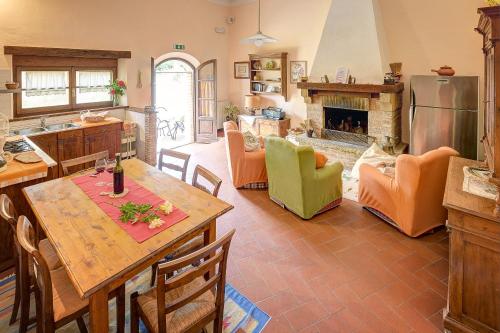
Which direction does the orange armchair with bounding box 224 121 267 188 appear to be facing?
to the viewer's right

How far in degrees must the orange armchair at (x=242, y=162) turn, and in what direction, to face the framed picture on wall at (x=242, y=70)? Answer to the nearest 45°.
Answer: approximately 90° to its left

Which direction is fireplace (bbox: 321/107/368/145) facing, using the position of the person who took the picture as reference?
facing the viewer and to the left of the viewer

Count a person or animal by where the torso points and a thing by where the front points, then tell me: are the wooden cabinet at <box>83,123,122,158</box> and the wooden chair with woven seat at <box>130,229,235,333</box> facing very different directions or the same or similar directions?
very different directions

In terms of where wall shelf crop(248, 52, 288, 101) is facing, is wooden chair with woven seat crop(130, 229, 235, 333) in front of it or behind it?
in front

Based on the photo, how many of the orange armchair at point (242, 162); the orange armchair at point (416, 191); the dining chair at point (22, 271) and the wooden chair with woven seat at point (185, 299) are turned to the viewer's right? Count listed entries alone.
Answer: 2

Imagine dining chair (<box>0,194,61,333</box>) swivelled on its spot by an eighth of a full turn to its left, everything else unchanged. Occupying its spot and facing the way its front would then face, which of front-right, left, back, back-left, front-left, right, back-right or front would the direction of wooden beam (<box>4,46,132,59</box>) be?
front-left

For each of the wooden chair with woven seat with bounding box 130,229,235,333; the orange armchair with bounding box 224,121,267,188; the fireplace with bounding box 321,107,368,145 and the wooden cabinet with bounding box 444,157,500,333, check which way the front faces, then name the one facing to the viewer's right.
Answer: the orange armchair

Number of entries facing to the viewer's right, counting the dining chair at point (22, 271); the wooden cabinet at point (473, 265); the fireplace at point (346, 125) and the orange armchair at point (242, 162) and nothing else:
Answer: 2

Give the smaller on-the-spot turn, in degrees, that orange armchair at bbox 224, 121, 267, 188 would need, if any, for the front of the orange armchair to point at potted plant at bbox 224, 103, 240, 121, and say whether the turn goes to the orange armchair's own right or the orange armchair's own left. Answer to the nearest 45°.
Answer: approximately 90° to the orange armchair's own left

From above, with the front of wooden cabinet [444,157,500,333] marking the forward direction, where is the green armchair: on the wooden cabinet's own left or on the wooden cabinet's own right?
on the wooden cabinet's own right

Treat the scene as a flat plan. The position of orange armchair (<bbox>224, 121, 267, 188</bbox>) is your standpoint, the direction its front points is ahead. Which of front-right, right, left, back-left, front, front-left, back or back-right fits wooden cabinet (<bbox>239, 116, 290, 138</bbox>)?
left

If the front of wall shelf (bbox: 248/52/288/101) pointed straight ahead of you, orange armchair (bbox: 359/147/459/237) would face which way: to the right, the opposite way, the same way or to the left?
to the right

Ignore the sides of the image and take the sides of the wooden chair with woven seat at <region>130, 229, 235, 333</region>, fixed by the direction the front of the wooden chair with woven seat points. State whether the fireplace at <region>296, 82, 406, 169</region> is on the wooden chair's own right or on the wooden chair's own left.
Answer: on the wooden chair's own right
